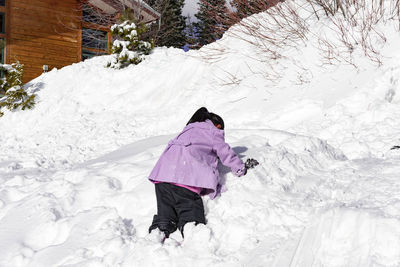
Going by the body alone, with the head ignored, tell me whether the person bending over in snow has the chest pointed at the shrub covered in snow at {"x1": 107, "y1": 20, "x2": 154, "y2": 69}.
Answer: no

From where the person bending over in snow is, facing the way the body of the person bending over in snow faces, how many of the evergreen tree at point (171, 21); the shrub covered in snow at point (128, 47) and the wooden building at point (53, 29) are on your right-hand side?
0

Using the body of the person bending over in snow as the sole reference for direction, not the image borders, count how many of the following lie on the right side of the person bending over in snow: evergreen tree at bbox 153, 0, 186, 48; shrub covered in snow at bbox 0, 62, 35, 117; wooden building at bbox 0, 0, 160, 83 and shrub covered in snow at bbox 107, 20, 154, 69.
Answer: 0

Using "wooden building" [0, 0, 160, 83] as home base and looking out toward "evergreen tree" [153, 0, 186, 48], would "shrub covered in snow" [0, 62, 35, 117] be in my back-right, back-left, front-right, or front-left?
back-right

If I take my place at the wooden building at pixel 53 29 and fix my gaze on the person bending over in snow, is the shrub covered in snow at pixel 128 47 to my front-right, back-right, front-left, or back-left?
front-left

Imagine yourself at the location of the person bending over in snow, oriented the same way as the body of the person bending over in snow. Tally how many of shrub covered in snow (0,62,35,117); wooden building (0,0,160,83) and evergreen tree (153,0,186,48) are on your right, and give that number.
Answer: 0

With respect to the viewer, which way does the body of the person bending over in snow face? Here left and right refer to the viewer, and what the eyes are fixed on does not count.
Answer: facing away from the viewer and to the right of the viewer

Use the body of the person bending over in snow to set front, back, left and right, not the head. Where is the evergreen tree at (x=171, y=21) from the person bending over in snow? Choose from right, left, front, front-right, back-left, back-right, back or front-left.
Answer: front-left

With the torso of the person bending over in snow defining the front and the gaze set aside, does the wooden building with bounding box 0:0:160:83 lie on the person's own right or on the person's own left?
on the person's own left

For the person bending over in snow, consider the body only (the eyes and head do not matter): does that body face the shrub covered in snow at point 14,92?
no

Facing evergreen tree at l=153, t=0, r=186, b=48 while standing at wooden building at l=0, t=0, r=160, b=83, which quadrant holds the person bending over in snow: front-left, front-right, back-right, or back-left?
back-right

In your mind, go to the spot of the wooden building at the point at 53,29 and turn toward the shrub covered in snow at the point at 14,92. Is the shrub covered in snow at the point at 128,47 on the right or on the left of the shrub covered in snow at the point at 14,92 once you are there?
left
